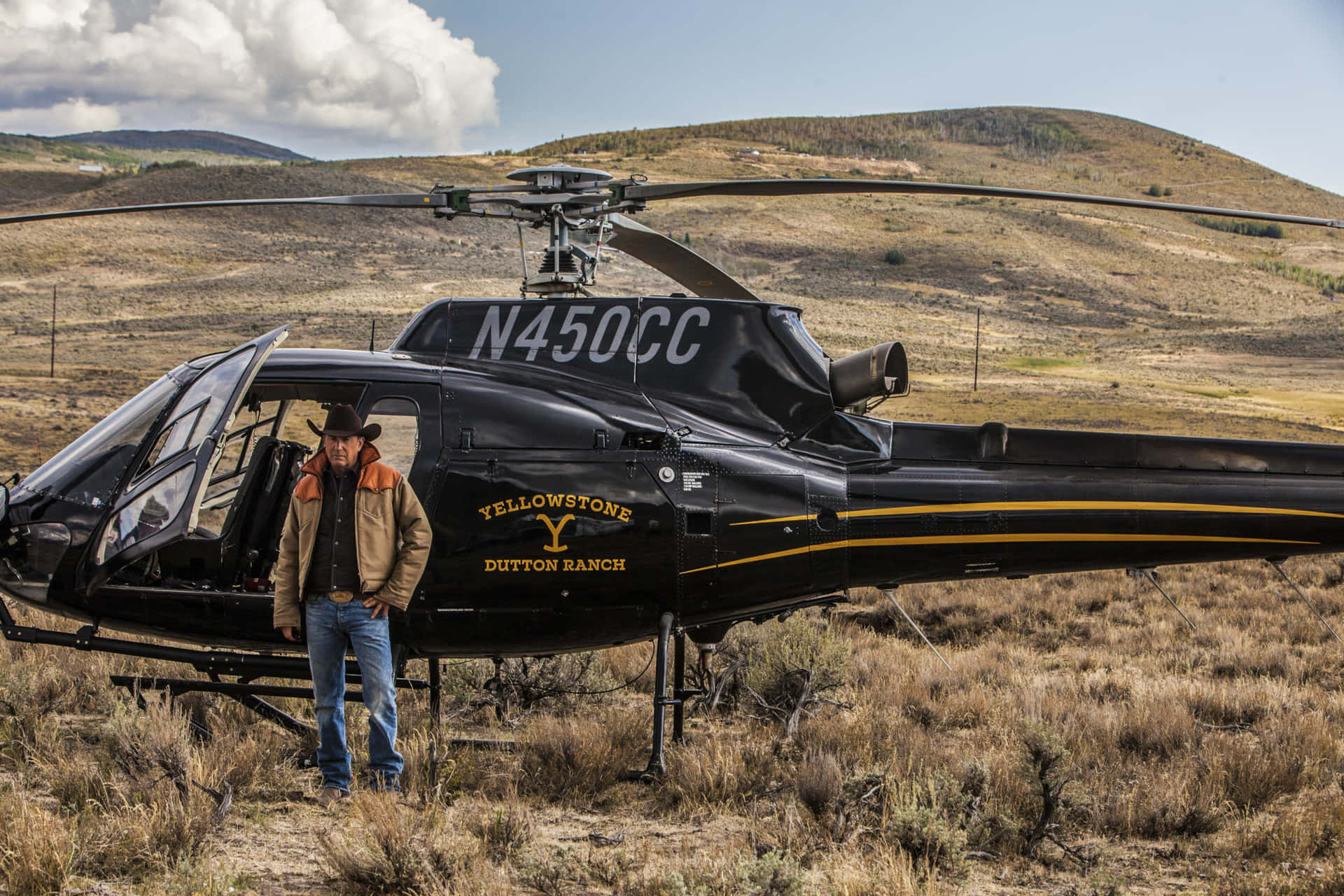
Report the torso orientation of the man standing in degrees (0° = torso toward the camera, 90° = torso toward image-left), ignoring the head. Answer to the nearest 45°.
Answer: approximately 0°

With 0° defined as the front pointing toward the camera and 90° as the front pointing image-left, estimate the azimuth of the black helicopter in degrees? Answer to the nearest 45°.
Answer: approximately 90°

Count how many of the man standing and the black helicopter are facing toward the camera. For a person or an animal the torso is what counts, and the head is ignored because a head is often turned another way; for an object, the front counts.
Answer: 1

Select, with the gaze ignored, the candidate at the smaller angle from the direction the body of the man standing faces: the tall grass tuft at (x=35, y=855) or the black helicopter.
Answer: the tall grass tuft

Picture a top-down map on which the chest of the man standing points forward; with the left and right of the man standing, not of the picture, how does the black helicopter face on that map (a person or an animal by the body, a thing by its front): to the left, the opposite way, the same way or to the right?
to the right

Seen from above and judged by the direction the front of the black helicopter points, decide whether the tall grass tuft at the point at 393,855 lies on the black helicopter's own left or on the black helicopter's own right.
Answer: on the black helicopter's own left
